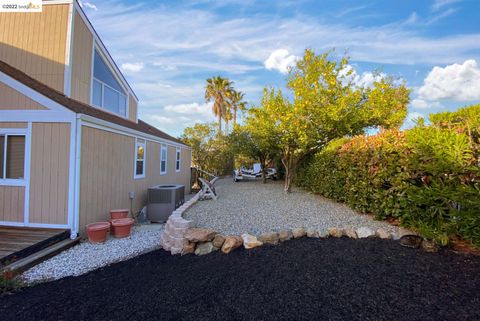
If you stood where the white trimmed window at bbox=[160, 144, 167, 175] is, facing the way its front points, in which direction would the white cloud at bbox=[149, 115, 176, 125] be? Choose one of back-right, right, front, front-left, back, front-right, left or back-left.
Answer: back-left

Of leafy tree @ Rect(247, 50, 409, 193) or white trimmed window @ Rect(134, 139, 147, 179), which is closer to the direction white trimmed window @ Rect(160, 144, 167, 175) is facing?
the leafy tree

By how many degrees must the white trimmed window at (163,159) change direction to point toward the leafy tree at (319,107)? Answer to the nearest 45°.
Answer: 0° — it already faces it

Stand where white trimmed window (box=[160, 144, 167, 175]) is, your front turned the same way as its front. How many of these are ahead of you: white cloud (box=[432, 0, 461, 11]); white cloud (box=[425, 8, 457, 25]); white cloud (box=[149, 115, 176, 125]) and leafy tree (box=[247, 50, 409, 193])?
3

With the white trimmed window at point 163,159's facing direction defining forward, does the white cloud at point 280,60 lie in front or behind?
in front

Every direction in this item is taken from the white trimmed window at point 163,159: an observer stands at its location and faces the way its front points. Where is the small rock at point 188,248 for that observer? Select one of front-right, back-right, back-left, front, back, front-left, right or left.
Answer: front-right

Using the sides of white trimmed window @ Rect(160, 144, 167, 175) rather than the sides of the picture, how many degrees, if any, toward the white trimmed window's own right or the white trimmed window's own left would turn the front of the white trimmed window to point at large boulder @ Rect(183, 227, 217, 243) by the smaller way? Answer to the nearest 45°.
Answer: approximately 45° to the white trimmed window's own right

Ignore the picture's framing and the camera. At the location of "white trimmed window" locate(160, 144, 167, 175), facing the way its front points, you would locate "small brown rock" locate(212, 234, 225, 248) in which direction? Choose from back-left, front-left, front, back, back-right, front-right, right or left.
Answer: front-right

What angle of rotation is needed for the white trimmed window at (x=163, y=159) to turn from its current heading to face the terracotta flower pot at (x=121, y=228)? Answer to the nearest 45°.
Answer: approximately 45° to its right

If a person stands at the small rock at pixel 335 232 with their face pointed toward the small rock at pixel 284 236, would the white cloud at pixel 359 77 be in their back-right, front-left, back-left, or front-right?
back-right

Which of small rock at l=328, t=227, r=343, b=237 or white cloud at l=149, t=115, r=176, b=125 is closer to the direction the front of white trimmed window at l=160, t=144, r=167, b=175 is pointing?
the small rock

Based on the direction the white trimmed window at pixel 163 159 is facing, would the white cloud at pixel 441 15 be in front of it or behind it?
in front

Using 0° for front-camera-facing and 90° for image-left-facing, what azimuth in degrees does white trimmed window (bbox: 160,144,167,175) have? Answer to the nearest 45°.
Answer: approximately 315°
